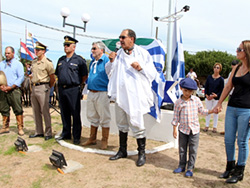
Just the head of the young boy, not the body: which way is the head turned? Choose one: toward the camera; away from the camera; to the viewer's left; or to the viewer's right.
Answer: toward the camera

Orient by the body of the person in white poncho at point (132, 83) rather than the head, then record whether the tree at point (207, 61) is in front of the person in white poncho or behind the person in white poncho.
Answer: behind

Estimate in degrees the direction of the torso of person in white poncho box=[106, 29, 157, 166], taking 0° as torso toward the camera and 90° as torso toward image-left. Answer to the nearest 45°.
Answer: approximately 45°

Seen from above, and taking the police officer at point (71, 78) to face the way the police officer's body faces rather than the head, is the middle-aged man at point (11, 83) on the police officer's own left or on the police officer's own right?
on the police officer's own right

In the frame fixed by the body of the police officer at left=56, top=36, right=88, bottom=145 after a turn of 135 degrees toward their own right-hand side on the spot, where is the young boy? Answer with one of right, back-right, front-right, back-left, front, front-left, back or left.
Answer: back-right

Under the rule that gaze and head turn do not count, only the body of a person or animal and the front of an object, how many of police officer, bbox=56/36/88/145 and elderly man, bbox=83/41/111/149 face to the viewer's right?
0

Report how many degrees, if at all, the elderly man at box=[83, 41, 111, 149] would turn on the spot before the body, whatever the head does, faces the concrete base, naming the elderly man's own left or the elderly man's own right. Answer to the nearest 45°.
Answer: approximately 135° to the elderly man's own left

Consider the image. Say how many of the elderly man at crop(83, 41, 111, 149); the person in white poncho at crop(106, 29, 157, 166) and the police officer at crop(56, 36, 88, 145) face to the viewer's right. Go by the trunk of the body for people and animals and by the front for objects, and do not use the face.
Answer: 0

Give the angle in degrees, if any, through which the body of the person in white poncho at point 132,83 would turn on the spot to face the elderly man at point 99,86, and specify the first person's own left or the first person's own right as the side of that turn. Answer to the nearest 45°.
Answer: approximately 90° to the first person's own right

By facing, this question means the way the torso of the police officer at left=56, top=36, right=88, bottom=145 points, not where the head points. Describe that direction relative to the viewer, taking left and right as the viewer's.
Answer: facing the viewer and to the left of the viewer

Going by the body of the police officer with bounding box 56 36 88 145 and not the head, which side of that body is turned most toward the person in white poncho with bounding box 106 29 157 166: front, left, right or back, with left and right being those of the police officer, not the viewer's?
left

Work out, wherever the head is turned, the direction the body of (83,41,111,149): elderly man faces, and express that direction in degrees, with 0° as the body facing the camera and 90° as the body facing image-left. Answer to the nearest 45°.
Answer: approximately 45°

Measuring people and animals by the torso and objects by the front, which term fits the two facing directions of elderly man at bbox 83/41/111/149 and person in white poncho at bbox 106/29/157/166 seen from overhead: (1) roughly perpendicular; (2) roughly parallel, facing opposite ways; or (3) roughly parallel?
roughly parallel

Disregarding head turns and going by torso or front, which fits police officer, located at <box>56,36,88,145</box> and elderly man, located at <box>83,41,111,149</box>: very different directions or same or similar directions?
same or similar directions
